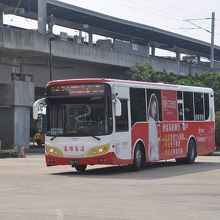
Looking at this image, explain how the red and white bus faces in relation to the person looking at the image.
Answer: facing the viewer and to the left of the viewer

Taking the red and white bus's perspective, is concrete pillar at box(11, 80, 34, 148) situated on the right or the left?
on its right

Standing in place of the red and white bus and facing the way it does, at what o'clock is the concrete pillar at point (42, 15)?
The concrete pillar is roughly at 4 o'clock from the red and white bus.
